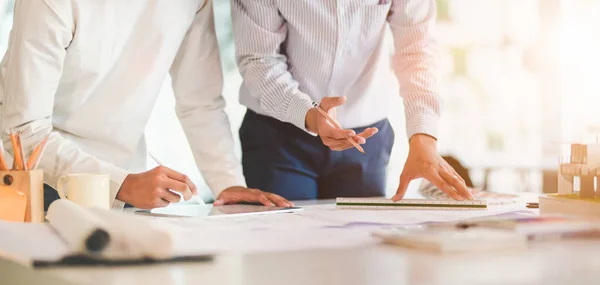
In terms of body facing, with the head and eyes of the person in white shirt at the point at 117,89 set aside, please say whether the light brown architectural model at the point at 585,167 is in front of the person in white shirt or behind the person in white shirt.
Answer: in front

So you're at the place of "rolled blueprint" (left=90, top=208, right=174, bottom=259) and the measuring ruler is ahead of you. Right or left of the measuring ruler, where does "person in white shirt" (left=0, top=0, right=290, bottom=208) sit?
left

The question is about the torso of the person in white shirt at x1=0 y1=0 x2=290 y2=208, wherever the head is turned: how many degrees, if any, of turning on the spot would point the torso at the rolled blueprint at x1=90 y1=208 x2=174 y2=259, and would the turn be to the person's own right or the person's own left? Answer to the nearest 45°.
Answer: approximately 45° to the person's own right

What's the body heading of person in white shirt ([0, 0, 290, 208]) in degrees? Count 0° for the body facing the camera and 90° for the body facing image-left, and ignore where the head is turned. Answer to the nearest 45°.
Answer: approximately 315°

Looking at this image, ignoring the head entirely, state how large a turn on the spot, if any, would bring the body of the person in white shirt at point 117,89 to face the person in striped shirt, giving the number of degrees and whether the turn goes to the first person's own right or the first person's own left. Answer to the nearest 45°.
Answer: approximately 45° to the first person's own left

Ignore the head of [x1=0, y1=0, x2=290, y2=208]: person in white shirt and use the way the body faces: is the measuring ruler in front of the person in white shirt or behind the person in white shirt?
in front
